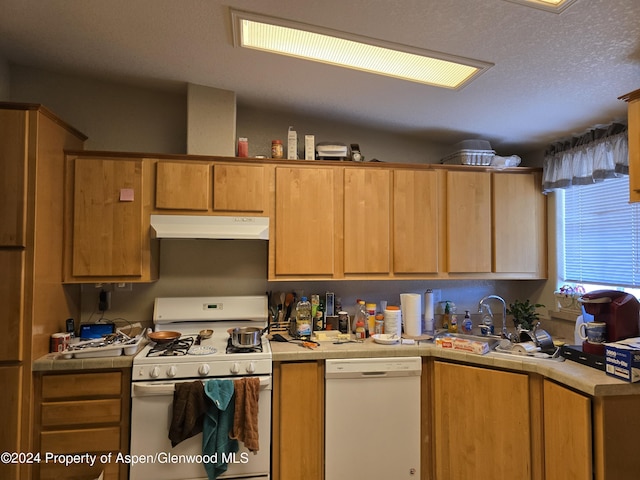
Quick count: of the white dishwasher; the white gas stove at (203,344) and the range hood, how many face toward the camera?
3

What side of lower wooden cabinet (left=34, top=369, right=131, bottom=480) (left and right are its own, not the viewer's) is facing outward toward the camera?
front

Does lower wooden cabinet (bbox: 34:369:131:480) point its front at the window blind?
no

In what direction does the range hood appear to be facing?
toward the camera

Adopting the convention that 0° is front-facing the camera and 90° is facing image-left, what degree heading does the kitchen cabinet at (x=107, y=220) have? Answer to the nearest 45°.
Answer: approximately 0°

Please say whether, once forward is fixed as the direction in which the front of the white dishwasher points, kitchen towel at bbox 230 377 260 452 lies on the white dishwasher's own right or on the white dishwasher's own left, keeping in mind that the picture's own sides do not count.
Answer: on the white dishwasher's own right

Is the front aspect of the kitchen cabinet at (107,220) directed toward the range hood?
no

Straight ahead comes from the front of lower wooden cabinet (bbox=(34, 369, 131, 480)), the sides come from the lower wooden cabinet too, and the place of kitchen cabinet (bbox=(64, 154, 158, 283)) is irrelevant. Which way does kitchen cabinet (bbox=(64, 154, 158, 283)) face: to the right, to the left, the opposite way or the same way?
the same way

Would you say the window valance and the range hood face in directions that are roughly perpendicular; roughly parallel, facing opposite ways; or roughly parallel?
roughly perpendicular

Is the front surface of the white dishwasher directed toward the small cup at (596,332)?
no

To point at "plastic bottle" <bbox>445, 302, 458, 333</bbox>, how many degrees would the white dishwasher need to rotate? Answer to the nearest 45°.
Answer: approximately 135° to its left

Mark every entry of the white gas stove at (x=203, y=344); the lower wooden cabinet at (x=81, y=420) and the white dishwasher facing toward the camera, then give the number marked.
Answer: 3

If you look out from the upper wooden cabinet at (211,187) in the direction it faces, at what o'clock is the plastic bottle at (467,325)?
The plastic bottle is roughly at 9 o'clock from the upper wooden cabinet.

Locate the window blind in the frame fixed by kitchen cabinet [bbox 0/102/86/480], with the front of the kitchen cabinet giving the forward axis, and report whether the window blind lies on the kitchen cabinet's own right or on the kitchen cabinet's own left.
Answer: on the kitchen cabinet's own left

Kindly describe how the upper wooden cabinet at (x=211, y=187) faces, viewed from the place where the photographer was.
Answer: facing the viewer

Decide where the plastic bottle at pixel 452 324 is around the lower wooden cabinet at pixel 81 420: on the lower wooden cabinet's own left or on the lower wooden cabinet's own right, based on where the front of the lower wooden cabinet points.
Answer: on the lower wooden cabinet's own left

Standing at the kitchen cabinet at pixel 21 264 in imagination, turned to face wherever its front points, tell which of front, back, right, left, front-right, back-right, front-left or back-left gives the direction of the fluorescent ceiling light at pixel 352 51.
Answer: front-left

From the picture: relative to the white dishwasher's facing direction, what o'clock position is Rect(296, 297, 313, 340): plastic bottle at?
The plastic bottle is roughly at 4 o'clock from the white dishwasher.

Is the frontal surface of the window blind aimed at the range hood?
yes
